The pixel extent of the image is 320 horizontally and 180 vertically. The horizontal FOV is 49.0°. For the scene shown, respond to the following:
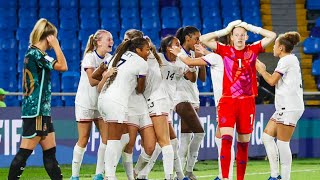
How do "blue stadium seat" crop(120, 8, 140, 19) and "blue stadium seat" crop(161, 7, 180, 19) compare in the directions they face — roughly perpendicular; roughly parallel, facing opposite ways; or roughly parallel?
roughly parallel

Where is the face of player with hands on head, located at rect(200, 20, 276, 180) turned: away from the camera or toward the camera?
toward the camera

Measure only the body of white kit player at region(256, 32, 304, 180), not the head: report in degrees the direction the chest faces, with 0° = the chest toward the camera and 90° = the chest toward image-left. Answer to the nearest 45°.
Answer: approximately 90°

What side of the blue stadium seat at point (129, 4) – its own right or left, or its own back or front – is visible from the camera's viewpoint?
front

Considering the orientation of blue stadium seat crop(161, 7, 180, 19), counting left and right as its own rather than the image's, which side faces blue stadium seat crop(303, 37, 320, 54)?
left

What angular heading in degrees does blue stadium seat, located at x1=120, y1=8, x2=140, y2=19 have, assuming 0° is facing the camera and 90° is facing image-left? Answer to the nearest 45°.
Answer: approximately 0°

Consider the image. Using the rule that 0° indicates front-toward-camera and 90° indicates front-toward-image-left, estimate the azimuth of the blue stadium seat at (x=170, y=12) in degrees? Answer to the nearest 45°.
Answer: approximately 0°

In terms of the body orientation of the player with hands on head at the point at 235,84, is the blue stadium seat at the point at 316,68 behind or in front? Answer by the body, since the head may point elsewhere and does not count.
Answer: behind
